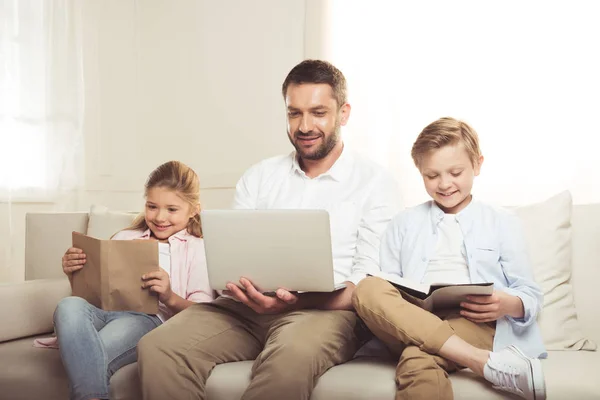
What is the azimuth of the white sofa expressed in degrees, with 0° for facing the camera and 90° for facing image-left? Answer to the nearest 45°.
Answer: approximately 0°

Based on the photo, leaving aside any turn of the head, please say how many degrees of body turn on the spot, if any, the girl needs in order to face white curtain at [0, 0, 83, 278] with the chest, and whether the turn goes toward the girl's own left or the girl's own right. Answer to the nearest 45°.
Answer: approximately 135° to the girl's own right

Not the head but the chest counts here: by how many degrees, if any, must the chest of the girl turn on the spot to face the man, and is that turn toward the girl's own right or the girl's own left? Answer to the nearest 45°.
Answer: approximately 90° to the girl's own left

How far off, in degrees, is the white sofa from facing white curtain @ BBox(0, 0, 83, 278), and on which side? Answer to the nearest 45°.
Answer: approximately 135° to its right

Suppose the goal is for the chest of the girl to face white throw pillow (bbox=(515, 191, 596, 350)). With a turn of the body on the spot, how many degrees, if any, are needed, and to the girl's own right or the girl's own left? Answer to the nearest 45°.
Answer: approximately 135° to the girl's own left
